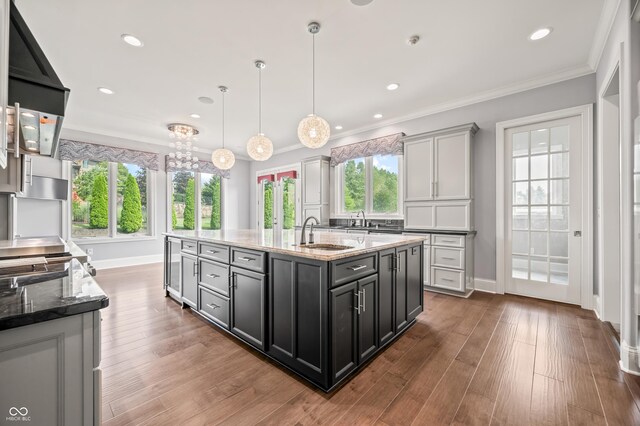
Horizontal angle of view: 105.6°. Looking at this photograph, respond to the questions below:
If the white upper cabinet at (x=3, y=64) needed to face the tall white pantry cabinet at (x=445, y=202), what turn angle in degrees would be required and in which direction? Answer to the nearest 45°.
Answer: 0° — it already faces it

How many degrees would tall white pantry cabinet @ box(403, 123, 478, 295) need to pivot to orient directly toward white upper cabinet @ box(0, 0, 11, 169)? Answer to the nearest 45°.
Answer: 0° — it already faces it

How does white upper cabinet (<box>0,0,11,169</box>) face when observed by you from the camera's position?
facing to the right of the viewer

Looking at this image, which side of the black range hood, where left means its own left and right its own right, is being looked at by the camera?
right

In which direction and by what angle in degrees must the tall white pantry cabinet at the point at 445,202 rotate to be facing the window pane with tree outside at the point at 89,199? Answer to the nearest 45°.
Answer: approximately 45° to its right

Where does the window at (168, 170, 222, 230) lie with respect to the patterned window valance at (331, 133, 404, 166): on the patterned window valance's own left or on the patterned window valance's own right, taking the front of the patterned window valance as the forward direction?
on the patterned window valance's own right

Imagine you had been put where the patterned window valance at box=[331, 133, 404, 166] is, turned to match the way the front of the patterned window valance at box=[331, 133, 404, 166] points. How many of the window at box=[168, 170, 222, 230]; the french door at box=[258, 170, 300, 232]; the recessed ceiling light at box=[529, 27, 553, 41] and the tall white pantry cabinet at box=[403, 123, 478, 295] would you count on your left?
2

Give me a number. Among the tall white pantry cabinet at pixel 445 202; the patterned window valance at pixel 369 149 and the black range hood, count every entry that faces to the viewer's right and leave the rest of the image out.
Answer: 1

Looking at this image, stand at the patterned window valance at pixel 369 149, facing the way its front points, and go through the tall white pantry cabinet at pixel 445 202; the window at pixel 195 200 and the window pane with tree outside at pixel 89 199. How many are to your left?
1

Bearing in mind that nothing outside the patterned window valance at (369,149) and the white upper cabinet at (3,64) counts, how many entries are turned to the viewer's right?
1

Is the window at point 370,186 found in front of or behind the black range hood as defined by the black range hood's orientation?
in front

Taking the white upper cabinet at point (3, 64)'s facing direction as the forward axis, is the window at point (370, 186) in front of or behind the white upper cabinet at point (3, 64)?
in front

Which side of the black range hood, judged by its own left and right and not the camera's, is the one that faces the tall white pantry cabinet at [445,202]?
front

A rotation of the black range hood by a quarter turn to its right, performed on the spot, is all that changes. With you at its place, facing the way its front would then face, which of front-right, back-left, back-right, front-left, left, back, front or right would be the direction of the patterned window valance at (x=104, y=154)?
back
